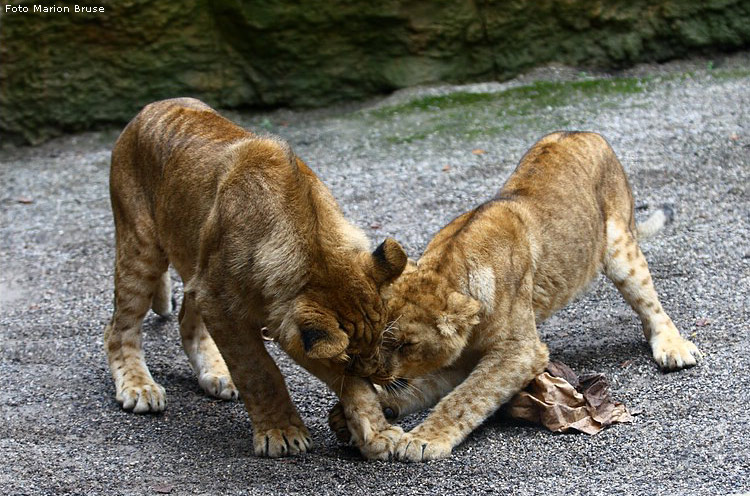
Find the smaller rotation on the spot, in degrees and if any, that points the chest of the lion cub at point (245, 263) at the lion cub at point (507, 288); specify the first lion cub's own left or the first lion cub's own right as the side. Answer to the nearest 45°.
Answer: approximately 45° to the first lion cub's own left

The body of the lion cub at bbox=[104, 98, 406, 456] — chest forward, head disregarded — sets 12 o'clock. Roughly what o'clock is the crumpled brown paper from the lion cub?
The crumpled brown paper is roughly at 11 o'clock from the lion cub.

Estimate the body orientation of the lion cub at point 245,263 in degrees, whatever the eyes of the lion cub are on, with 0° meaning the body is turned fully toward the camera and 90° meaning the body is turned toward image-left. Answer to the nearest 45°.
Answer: approximately 315°
